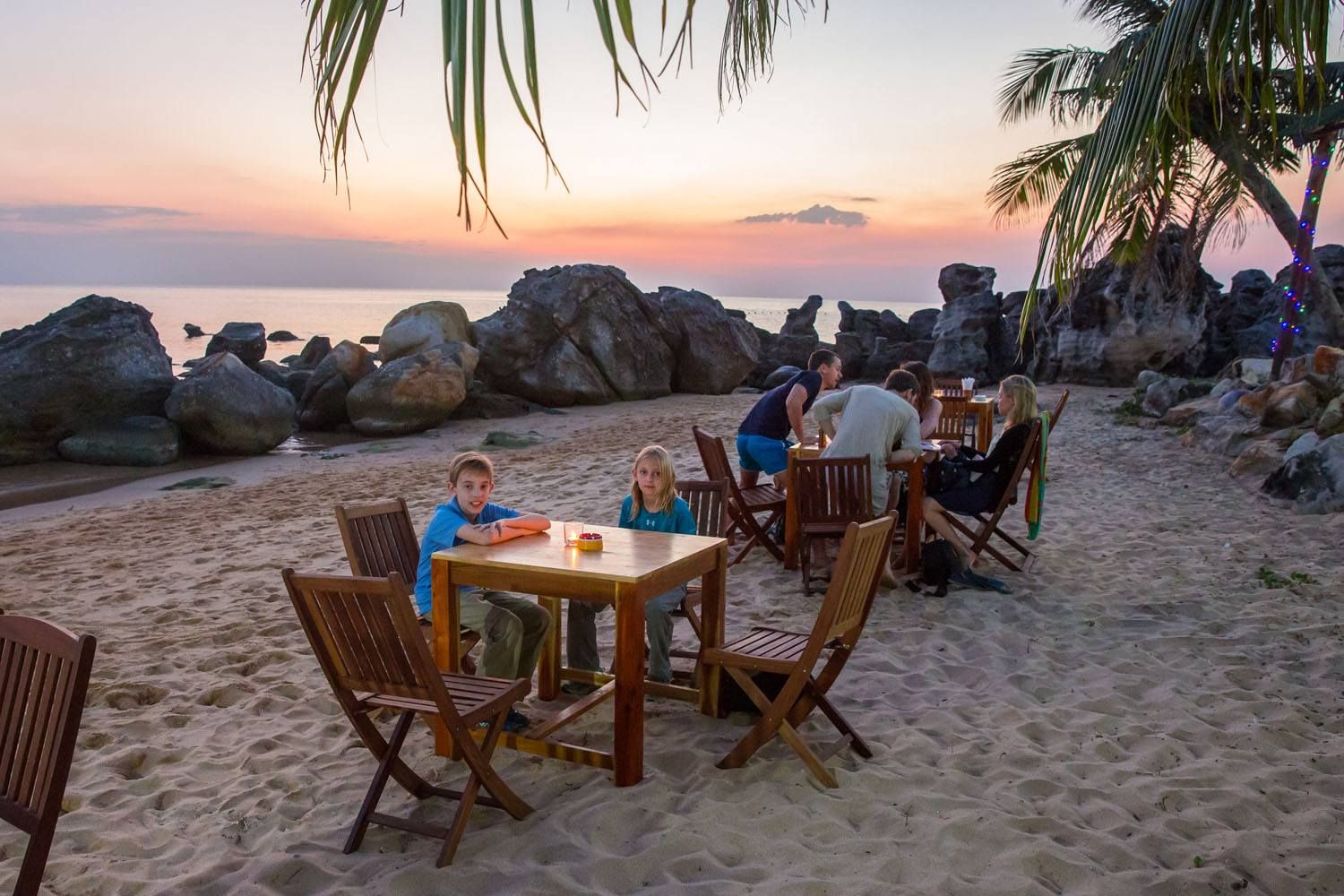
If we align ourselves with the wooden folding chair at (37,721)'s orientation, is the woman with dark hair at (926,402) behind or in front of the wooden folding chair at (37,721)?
behind

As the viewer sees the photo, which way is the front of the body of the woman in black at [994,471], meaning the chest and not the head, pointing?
to the viewer's left

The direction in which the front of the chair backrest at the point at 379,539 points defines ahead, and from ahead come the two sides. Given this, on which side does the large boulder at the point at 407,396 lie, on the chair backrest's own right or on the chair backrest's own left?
on the chair backrest's own left

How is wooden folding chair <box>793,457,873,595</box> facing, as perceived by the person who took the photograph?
facing away from the viewer
